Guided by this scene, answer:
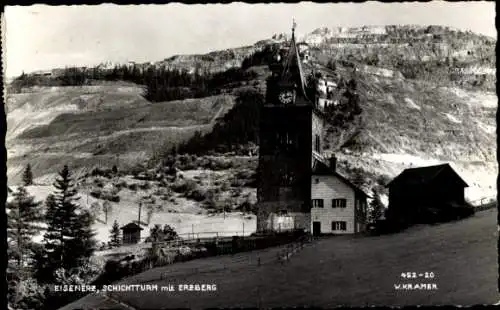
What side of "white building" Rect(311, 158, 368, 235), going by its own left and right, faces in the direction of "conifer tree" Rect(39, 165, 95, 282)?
right

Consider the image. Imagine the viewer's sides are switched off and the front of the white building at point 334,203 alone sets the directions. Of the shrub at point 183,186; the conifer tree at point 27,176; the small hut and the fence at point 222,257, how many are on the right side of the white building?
4

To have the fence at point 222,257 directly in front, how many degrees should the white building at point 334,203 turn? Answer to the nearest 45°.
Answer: approximately 90° to its right

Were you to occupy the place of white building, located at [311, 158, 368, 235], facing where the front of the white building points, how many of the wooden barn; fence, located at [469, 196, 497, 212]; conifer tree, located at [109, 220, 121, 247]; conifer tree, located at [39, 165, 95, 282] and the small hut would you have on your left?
2

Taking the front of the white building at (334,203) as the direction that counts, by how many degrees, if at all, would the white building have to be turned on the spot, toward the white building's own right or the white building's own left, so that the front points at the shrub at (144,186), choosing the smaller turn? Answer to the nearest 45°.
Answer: approximately 90° to the white building's own right

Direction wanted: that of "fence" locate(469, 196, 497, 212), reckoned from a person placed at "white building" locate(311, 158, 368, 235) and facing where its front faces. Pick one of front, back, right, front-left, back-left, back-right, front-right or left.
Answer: left

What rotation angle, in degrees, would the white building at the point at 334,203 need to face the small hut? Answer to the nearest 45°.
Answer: approximately 90° to its right

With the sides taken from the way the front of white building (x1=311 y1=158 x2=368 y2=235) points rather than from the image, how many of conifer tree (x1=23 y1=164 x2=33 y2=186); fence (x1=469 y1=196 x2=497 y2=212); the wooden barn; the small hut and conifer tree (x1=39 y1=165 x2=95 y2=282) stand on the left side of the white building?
2

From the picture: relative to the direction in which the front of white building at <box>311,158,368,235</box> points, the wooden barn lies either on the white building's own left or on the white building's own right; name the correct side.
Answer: on the white building's own left

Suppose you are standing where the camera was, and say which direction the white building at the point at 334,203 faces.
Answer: facing the viewer

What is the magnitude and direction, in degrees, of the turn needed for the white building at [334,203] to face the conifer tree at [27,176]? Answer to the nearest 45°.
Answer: approximately 90° to its right

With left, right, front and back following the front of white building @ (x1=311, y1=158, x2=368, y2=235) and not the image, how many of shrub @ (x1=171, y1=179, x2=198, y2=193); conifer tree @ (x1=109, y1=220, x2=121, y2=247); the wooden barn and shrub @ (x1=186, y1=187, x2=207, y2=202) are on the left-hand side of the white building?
1

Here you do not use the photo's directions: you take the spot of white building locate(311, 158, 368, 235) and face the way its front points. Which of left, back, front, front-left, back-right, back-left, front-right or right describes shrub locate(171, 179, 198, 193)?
right
